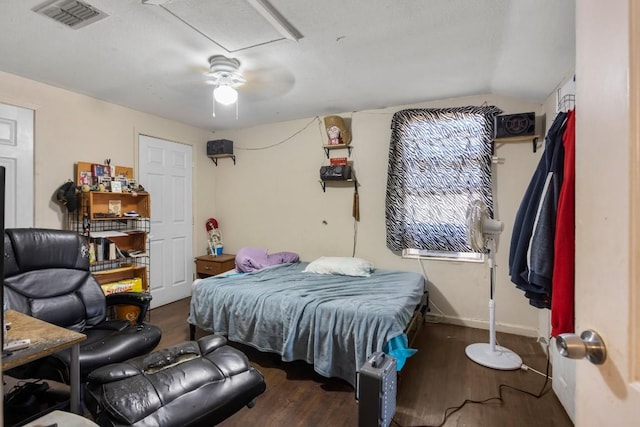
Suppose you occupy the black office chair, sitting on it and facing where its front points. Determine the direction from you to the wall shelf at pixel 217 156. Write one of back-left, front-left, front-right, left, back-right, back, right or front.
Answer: left

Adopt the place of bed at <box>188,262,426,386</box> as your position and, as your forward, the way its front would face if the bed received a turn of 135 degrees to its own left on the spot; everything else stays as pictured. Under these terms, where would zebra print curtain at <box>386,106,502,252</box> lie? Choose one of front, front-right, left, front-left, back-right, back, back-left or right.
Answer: front-left

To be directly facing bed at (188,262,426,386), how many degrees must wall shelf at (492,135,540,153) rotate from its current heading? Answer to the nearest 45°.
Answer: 0° — it already faces it

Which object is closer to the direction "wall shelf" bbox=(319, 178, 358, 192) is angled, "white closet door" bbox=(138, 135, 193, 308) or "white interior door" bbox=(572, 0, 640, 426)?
the white interior door

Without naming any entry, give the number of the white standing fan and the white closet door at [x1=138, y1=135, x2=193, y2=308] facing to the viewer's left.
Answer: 1

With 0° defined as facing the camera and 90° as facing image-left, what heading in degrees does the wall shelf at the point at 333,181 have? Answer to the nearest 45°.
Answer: approximately 0°

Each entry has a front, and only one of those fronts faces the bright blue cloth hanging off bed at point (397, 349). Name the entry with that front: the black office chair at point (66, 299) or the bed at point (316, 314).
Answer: the black office chair

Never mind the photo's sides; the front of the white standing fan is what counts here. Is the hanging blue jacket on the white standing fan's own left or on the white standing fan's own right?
on the white standing fan's own left

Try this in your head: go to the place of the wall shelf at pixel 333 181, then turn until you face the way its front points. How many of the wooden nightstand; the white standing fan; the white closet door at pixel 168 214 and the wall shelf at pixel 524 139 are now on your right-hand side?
2

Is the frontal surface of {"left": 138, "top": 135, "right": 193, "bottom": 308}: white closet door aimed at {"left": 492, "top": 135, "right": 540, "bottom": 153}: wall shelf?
yes

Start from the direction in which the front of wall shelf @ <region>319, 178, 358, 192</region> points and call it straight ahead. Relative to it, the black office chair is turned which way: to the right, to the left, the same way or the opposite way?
to the left

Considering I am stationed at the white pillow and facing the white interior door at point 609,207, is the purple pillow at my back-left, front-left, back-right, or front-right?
back-right

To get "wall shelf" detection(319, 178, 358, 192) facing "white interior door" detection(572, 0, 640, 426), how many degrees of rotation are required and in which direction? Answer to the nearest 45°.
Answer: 0° — it already faces it

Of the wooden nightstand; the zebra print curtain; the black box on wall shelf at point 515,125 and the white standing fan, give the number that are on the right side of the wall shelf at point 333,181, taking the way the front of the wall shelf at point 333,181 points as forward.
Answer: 1
